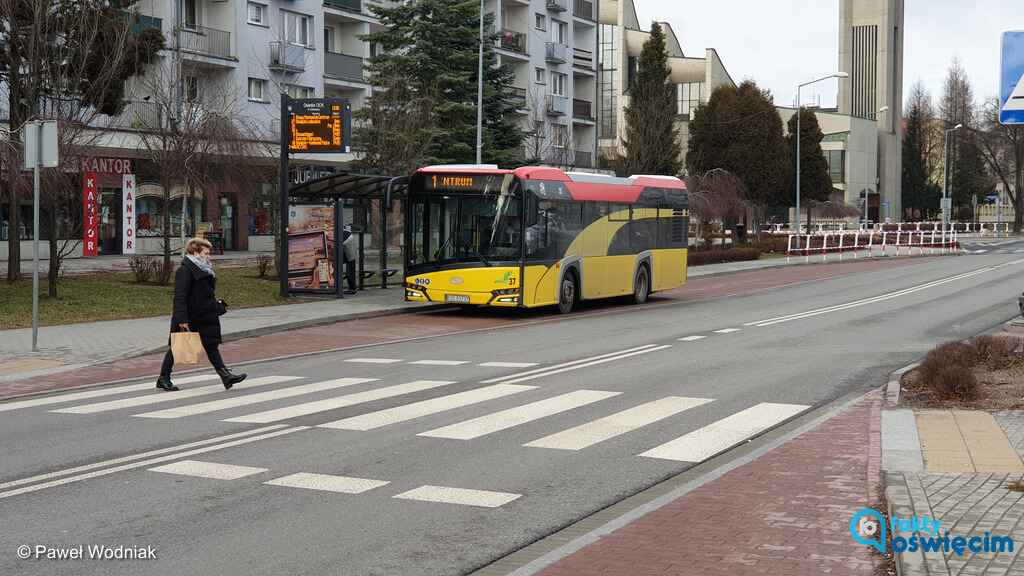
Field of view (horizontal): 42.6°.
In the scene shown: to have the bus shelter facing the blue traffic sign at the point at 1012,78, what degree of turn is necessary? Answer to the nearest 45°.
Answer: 0° — it already faces it

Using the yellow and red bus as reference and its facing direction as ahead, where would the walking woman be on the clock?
The walking woman is roughly at 11 o'clock from the yellow and red bus.

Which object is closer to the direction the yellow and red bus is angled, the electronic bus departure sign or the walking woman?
the walking woman

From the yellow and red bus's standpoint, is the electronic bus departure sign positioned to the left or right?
on its right

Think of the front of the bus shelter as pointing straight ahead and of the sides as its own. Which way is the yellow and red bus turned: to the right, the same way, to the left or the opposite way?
to the right

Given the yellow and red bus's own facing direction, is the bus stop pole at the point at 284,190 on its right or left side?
on its right

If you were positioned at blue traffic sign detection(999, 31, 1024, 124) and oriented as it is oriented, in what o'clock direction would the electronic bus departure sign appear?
The electronic bus departure sign is roughly at 4 o'clock from the blue traffic sign.

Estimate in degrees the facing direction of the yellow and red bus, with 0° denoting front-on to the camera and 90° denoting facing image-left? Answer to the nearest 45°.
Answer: approximately 45°
